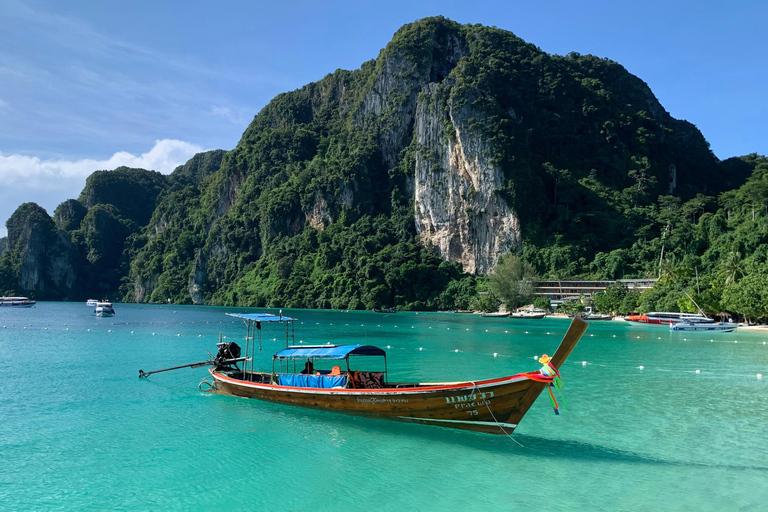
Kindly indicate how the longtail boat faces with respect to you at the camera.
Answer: facing the viewer and to the right of the viewer
